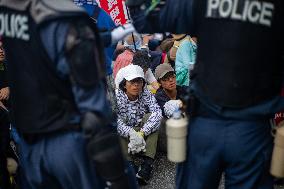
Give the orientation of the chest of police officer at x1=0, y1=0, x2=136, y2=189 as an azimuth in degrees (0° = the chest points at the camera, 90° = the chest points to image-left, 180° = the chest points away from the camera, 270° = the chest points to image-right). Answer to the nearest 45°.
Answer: approximately 225°

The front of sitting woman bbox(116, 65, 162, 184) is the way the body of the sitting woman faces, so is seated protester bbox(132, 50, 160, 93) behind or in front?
behind

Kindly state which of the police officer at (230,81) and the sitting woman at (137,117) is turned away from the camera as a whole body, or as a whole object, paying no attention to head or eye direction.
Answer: the police officer

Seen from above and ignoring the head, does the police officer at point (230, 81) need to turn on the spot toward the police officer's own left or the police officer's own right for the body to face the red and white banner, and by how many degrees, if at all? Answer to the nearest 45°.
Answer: approximately 45° to the police officer's own left

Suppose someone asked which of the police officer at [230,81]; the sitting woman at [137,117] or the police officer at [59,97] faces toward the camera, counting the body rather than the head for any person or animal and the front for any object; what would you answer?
the sitting woman

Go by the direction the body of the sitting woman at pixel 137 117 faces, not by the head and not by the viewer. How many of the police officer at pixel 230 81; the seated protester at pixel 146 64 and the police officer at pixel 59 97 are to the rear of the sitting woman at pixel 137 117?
1

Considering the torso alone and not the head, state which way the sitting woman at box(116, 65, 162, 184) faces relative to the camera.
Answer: toward the camera

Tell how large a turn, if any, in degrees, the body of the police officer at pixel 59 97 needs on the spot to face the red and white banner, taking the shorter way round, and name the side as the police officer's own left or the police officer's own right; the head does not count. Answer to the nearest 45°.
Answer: approximately 45° to the police officer's own left

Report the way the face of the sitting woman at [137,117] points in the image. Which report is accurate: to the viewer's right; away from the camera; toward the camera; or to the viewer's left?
toward the camera

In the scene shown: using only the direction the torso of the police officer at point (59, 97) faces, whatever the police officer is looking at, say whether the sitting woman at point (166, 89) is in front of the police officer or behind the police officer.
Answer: in front

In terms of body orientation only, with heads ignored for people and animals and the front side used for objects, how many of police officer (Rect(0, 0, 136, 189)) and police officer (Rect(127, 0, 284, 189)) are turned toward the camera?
0

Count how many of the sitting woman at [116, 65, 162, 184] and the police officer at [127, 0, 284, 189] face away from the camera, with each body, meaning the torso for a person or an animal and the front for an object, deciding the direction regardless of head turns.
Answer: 1

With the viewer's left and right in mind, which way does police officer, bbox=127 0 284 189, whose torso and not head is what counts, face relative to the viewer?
facing away from the viewer

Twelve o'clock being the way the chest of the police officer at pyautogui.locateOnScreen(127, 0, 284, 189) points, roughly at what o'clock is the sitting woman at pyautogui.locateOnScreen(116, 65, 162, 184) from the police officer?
The sitting woman is roughly at 11 o'clock from the police officer.
